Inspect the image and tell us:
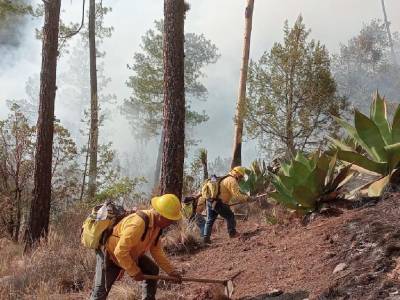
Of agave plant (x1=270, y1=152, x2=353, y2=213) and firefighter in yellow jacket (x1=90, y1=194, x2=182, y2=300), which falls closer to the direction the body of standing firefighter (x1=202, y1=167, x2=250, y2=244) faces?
the agave plant

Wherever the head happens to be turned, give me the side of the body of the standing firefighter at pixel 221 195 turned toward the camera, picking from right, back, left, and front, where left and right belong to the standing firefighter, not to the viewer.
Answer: right

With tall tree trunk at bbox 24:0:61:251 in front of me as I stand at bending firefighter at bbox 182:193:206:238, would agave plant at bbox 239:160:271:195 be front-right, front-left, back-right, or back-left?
back-right

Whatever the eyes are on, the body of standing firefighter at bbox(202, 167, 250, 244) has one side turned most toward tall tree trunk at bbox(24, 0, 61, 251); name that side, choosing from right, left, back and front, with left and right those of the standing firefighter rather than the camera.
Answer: back

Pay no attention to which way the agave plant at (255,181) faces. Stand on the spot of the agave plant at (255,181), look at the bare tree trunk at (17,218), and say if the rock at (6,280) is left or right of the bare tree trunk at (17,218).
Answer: left

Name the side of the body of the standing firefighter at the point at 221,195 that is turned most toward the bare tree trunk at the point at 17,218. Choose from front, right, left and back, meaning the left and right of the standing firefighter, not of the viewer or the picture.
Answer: back

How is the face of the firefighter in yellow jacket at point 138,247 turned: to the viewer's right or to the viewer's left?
to the viewer's right

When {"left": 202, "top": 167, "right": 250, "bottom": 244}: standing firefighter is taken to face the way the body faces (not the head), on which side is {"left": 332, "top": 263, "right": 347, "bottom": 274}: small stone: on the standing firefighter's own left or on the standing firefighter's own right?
on the standing firefighter's own right

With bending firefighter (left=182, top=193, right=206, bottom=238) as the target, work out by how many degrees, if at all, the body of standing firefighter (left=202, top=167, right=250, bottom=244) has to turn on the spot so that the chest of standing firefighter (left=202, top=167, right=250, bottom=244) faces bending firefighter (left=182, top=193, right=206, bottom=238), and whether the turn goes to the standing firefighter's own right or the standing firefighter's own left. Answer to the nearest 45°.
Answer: approximately 135° to the standing firefighter's own left

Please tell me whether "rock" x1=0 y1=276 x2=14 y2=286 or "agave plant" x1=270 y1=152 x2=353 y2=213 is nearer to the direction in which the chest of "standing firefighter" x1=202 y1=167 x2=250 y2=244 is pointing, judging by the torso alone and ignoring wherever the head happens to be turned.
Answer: the agave plant

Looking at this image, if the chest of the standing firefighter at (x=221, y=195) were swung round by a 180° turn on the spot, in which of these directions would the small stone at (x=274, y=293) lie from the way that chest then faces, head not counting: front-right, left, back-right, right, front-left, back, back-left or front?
left

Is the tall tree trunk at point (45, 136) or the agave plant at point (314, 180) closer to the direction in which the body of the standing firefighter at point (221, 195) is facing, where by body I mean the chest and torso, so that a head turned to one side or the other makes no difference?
the agave plant

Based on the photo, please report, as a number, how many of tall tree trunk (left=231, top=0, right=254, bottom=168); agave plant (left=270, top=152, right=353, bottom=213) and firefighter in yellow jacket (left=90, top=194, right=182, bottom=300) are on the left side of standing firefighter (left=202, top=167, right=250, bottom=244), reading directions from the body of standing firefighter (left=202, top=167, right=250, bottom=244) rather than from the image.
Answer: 1

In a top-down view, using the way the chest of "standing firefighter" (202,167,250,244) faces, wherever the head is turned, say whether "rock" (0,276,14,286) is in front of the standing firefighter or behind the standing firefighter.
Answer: behind

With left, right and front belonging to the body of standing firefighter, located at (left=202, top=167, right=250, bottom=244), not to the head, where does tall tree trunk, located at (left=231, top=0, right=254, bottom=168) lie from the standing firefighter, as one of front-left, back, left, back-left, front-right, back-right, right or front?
left
